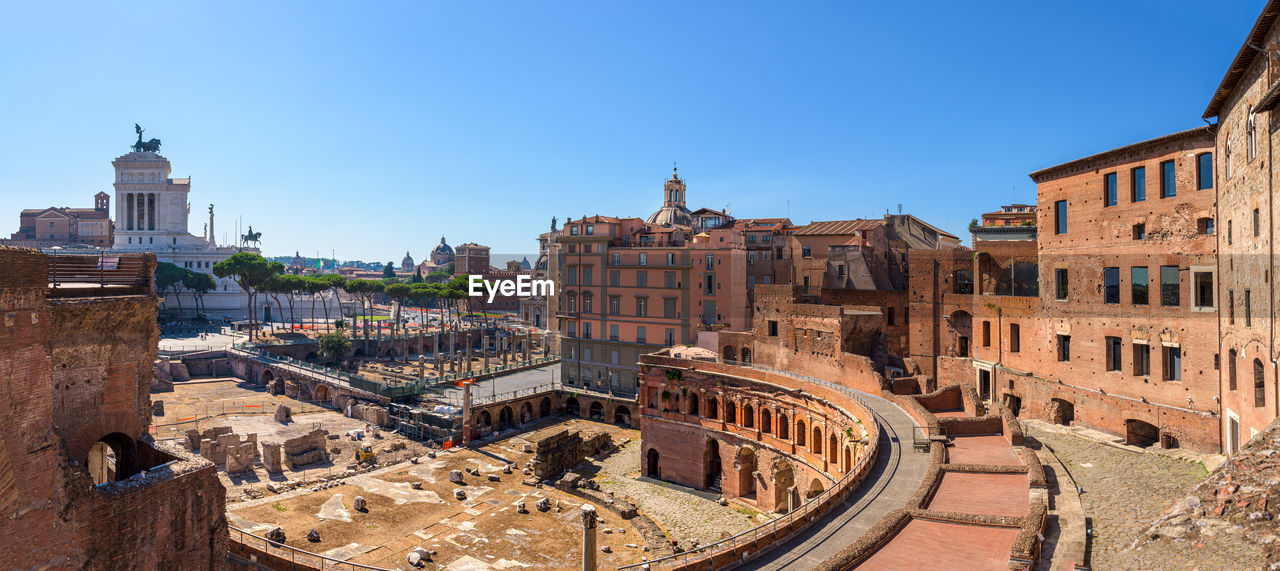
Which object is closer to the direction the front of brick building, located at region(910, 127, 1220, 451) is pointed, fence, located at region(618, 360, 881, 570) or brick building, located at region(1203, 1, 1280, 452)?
the fence

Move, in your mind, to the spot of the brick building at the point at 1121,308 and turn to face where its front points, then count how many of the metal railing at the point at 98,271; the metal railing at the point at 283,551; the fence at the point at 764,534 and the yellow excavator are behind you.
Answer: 0

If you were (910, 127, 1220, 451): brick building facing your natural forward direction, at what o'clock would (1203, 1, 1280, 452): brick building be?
(1203, 1, 1280, 452): brick building is roughly at 10 o'clock from (910, 127, 1220, 451): brick building.

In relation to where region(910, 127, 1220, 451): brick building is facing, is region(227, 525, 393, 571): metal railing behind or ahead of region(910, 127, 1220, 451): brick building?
ahead

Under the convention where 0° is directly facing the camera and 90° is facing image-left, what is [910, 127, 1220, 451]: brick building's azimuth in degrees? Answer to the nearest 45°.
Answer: approximately 45°

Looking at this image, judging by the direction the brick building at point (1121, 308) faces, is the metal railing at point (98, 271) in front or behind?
in front

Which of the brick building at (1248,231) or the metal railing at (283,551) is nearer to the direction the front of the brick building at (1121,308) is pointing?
the metal railing

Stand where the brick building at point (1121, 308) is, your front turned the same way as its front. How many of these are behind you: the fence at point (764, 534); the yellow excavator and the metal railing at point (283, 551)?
0

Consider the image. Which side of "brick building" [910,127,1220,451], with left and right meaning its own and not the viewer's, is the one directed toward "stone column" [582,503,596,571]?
front

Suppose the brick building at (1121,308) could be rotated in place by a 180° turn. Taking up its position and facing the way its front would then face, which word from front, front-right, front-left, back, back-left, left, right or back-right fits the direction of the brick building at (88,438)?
back

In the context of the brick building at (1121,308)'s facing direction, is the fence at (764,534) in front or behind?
in front

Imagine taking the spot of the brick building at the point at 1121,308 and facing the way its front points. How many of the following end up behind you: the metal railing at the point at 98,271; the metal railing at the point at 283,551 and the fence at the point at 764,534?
0

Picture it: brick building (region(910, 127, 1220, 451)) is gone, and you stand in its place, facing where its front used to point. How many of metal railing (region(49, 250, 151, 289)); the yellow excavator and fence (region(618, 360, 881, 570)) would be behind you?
0
